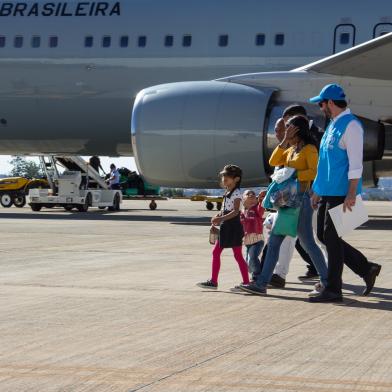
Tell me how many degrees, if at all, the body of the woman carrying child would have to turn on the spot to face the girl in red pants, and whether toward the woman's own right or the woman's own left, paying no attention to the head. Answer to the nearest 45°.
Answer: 0° — they already face them

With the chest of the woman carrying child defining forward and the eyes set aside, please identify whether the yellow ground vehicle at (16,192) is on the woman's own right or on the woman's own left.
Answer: on the woman's own right

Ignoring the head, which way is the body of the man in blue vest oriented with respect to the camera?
to the viewer's left

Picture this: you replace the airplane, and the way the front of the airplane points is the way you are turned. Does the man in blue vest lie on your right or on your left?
on your left

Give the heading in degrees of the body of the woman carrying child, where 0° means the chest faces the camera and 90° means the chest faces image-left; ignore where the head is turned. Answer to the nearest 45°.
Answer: approximately 90°

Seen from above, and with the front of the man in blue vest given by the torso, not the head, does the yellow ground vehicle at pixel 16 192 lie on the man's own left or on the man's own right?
on the man's own right

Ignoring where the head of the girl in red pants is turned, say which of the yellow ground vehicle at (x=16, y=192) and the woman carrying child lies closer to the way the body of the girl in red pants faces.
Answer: the yellow ground vehicle

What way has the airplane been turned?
to the viewer's left

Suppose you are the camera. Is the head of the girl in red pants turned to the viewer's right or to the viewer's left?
to the viewer's left

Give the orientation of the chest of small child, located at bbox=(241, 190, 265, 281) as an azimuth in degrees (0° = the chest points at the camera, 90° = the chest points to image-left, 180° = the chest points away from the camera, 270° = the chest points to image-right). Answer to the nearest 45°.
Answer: approximately 45°

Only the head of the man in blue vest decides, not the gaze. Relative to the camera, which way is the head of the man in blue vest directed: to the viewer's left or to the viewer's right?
to the viewer's left

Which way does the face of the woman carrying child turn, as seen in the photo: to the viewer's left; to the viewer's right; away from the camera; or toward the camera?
to the viewer's left

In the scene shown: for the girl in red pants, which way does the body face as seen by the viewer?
to the viewer's left
